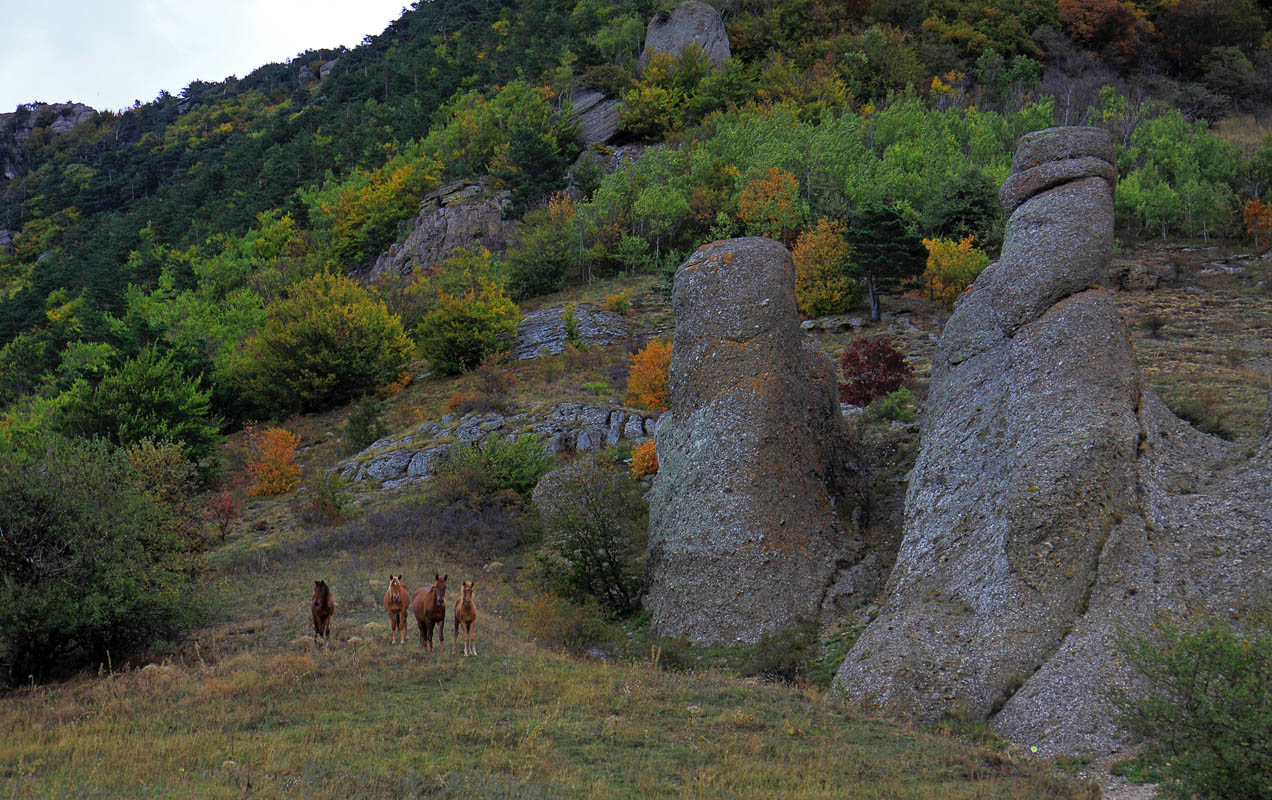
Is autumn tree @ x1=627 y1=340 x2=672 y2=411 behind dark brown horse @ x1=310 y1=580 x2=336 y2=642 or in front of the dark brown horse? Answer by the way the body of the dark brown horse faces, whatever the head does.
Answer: behind

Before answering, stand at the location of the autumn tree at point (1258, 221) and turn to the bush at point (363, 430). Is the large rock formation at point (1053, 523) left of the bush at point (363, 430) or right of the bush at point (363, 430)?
left

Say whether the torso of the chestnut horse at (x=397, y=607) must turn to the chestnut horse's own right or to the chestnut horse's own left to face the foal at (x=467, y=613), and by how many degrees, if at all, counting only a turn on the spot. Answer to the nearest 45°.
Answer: approximately 45° to the chestnut horse's own left

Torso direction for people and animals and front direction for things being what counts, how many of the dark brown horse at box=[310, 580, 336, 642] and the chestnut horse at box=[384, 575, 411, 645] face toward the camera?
2

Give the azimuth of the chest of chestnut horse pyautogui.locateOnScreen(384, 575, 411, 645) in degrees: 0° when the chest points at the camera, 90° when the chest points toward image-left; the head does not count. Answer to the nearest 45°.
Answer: approximately 0°

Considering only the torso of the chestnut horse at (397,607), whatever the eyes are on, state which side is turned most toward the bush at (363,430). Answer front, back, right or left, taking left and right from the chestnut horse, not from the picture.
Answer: back

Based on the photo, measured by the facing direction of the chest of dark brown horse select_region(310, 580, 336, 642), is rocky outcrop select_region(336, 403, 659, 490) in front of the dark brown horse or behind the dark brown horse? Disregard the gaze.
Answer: behind

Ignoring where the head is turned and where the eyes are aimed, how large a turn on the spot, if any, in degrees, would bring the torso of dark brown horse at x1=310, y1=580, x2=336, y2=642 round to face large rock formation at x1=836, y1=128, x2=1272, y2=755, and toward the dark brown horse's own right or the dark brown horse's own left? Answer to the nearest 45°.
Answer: approximately 45° to the dark brown horse's own left

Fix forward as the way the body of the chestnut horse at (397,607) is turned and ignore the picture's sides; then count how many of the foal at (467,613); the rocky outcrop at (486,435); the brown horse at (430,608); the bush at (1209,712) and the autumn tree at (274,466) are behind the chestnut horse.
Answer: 2

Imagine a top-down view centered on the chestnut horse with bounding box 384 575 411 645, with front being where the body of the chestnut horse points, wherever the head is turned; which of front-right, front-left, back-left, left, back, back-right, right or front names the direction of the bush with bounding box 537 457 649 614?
back-left

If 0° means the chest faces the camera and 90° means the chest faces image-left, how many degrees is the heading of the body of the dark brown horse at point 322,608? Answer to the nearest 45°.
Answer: approximately 0°

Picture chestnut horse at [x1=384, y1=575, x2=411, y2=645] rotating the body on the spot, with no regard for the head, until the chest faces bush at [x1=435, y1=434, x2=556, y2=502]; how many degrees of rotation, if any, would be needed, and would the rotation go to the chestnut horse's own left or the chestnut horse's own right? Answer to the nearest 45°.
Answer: approximately 180°
